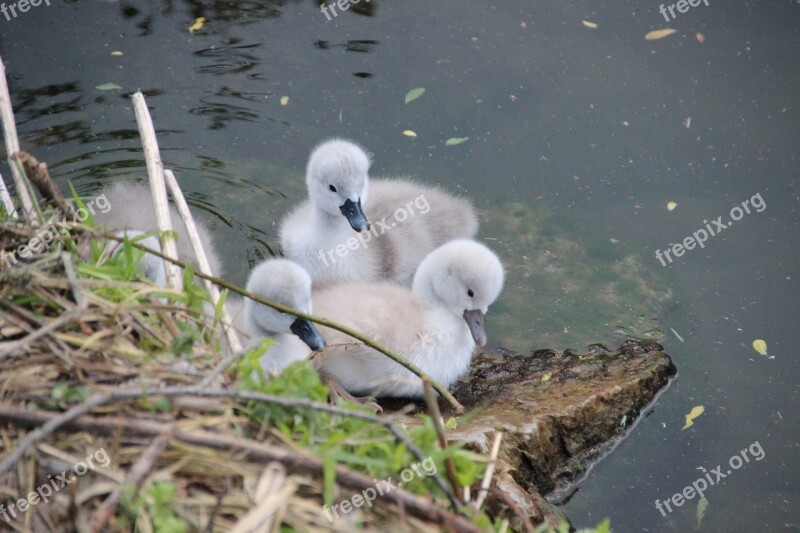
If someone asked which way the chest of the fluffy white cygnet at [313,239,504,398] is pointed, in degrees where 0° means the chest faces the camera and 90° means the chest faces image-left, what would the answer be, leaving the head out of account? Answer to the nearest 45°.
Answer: approximately 270°

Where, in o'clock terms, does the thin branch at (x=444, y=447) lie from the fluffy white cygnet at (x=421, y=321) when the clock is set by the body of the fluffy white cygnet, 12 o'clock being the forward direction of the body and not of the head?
The thin branch is roughly at 3 o'clock from the fluffy white cygnet.

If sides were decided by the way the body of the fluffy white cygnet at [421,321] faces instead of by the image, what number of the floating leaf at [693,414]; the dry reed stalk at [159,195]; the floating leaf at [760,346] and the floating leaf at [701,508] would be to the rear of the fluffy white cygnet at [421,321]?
1

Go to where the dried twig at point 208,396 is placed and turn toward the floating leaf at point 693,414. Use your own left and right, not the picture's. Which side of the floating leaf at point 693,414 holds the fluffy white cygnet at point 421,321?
left

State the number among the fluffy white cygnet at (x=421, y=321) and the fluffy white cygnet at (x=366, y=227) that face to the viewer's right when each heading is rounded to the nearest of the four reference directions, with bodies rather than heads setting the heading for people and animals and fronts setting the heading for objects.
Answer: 1

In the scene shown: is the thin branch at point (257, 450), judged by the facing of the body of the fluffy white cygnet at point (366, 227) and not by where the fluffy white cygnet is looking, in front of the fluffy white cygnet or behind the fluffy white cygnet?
in front

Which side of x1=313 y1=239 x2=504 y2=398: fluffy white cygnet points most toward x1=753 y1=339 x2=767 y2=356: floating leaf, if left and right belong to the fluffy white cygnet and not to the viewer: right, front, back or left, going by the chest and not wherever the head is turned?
front

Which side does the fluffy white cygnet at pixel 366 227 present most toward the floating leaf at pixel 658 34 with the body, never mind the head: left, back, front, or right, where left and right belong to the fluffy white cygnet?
back

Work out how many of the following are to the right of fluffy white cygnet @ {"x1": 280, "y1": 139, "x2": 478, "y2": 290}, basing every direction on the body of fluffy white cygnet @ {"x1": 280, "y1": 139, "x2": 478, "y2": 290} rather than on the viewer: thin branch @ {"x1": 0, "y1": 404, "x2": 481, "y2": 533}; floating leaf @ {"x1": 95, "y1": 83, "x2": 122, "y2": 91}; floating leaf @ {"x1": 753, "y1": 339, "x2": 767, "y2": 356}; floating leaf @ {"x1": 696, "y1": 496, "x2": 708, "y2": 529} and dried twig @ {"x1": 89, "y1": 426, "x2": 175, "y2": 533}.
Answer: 1

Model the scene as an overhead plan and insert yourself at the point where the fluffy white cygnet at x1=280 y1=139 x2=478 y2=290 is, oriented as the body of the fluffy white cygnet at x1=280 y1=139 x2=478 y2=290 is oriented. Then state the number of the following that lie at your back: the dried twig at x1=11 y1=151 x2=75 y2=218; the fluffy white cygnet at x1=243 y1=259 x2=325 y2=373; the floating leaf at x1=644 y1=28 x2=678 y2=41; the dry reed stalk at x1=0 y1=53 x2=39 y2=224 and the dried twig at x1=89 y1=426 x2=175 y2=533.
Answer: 1
